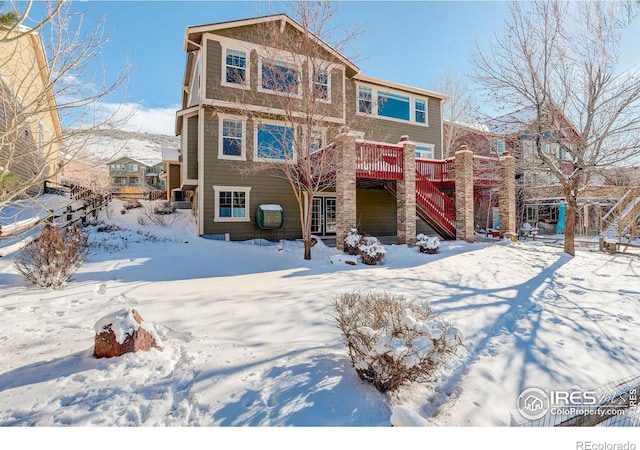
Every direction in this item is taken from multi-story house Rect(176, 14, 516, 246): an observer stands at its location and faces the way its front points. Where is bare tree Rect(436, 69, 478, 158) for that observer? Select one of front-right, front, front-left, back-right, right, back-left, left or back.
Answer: front-right

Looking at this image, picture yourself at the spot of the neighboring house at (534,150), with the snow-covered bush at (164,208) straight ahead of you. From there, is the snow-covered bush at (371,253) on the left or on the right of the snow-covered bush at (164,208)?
left

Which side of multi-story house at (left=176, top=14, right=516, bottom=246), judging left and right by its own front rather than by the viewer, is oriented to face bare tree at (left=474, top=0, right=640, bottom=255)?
right

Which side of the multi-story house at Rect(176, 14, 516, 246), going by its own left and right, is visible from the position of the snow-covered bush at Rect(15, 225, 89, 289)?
back

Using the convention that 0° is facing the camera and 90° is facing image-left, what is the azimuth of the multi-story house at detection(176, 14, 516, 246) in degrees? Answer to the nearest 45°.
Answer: approximately 180°
